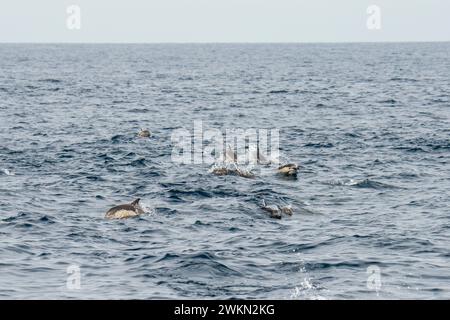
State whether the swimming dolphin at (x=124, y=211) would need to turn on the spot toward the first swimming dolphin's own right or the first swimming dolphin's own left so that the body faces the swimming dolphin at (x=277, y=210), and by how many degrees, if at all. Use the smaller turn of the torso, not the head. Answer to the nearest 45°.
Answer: approximately 180°

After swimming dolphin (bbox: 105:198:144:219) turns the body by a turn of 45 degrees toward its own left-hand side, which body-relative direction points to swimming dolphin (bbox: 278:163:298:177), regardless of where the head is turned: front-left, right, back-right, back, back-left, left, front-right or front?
back

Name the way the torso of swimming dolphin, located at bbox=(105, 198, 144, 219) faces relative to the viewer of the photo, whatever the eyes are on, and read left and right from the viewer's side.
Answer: facing to the left of the viewer
